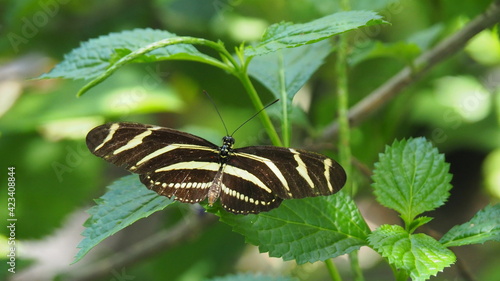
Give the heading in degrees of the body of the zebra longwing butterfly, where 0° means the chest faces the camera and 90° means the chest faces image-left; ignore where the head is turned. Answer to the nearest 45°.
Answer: approximately 180°

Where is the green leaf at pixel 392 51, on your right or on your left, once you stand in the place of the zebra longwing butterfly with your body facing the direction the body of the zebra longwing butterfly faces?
on your right
